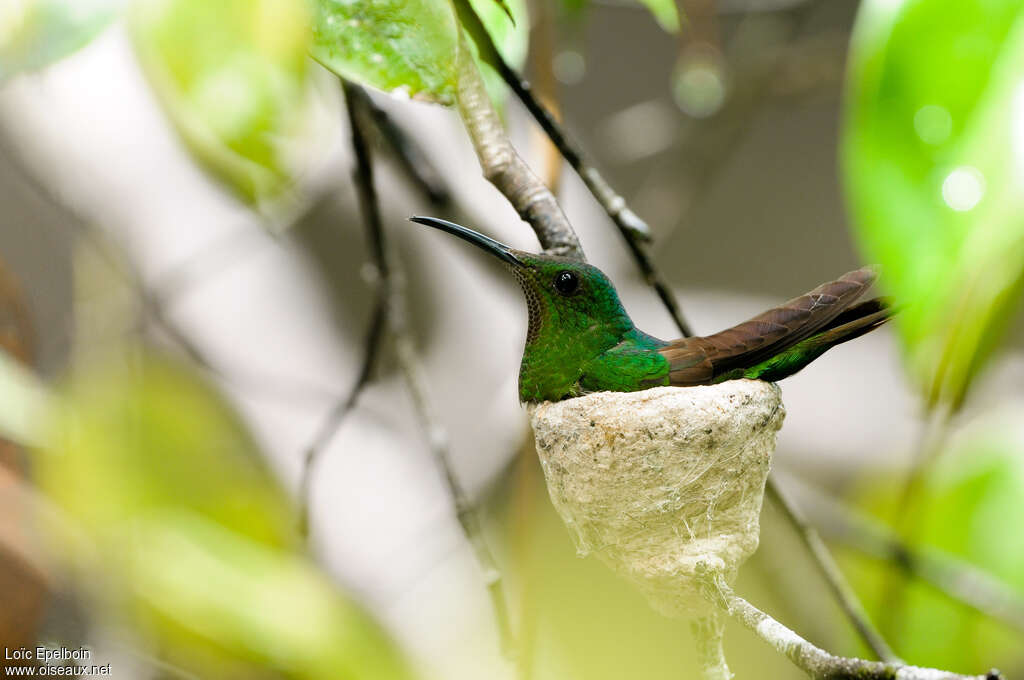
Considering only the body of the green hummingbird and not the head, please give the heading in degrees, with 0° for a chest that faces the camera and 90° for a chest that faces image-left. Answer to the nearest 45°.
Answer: approximately 90°
